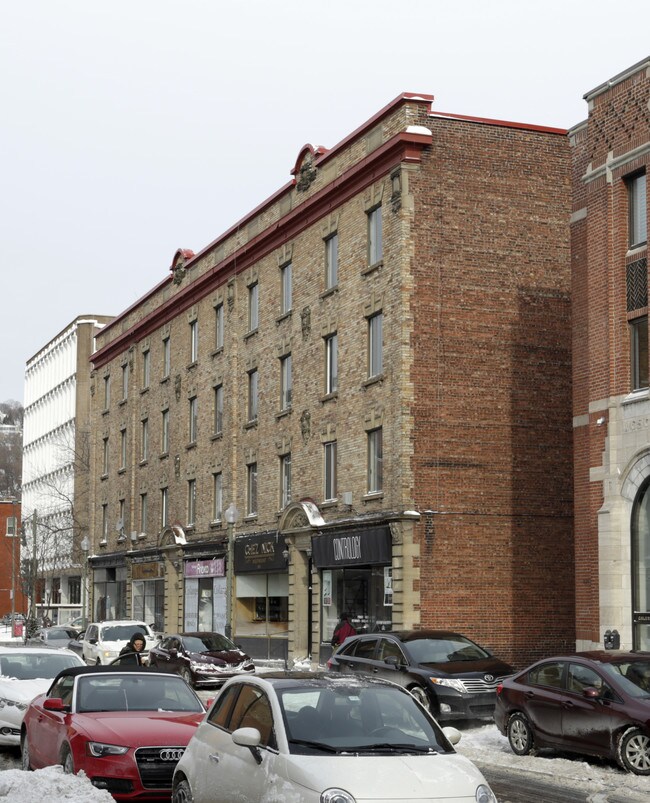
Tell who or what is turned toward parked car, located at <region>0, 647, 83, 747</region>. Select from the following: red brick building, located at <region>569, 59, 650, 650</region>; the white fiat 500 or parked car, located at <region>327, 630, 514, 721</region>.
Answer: the red brick building

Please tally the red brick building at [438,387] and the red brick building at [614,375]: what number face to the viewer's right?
0

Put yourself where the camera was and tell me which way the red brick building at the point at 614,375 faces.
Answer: facing the viewer and to the left of the viewer

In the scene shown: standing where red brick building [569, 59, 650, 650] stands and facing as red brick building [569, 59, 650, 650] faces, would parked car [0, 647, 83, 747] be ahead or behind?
ahead

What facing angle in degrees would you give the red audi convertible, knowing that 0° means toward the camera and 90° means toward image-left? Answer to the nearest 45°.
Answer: approximately 315°

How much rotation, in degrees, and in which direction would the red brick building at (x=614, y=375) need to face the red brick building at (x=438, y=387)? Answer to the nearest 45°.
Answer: approximately 90° to its right

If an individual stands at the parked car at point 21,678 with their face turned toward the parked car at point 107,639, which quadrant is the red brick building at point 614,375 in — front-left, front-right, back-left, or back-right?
front-right

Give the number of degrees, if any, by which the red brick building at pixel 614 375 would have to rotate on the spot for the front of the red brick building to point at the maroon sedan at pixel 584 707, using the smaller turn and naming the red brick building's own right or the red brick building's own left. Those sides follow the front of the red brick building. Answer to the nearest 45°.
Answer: approximately 45° to the red brick building's own left

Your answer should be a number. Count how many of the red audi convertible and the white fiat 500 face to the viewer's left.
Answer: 0

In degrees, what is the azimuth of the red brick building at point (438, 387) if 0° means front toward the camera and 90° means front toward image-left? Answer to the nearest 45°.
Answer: approximately 45°

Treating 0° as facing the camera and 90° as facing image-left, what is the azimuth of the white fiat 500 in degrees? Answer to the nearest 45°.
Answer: approximately 315°

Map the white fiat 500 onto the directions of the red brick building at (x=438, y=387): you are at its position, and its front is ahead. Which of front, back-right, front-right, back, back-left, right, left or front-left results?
front-left

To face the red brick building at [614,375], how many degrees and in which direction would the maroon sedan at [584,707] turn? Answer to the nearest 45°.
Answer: approximately 135° to its left

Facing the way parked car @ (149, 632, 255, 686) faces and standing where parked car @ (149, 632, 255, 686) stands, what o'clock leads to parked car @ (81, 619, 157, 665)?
parked car @ (81, 619, 157, 665) is roughly at 7 o'clock from parked car @ (149, 632, 255, 686).

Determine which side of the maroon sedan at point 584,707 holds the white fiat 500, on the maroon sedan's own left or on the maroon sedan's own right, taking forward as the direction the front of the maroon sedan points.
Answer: on the maroon sedan's own right
